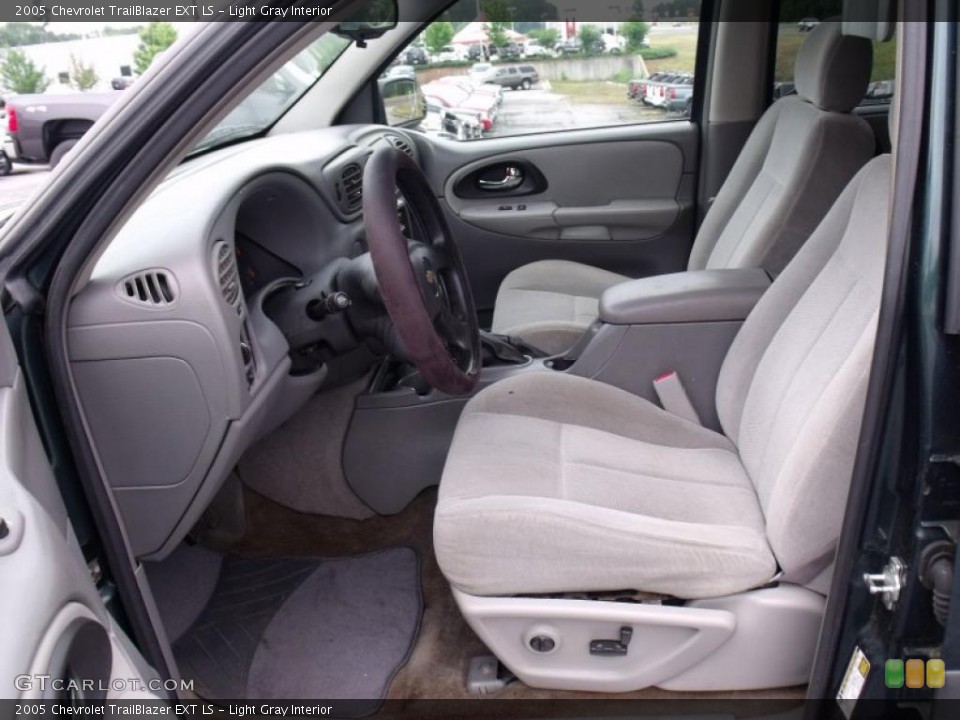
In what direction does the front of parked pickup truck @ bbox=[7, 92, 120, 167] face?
to the viewer's right

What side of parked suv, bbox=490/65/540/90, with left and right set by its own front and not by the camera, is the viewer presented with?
left

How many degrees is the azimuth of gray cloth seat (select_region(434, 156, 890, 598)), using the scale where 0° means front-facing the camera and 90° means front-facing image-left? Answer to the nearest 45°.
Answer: approximately 90°

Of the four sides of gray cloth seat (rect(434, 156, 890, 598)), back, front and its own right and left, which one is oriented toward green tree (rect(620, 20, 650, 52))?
right
